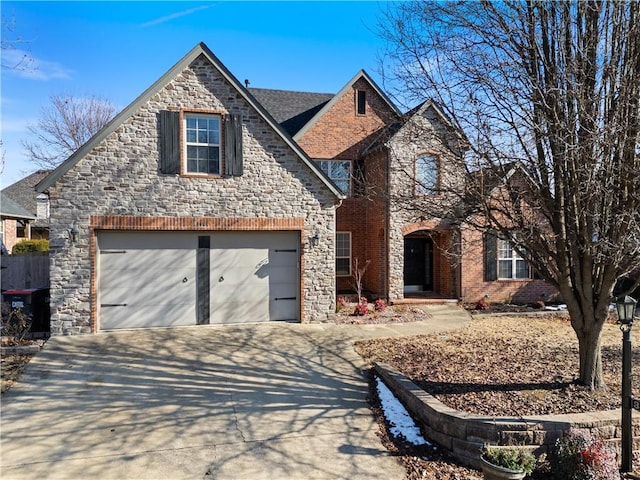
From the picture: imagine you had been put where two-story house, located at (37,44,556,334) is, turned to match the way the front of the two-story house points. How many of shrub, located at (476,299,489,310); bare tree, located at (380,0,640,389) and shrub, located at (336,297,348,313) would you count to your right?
0

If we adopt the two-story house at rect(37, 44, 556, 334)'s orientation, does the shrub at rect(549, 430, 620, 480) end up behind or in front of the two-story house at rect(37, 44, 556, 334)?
in front

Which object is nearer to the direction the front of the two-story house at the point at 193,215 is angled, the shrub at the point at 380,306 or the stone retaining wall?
the stone retaining wall

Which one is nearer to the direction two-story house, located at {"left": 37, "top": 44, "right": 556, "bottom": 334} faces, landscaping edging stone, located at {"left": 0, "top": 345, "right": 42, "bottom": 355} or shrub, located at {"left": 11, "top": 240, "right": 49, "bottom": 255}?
the landscaping edging stone

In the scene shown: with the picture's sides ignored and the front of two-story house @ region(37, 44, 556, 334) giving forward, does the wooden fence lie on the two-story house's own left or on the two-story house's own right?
on the two-story house's own right

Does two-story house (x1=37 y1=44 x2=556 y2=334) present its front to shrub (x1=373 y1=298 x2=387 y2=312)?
no

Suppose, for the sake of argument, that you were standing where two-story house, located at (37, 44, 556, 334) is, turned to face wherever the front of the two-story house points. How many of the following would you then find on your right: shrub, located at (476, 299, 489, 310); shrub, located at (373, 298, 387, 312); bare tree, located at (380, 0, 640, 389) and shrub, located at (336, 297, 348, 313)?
0

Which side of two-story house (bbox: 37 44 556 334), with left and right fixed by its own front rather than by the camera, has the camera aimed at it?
front

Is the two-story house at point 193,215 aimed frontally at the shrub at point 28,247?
no

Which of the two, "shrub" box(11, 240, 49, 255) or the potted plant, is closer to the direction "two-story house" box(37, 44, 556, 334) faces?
the potted plant

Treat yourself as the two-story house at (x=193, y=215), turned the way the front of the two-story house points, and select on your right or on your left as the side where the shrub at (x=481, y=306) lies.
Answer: on your left

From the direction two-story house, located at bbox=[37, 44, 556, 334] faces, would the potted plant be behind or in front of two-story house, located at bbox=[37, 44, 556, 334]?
in front

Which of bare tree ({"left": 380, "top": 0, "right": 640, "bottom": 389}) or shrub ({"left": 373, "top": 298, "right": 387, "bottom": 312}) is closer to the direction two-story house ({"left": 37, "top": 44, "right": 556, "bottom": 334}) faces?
the bare tree
